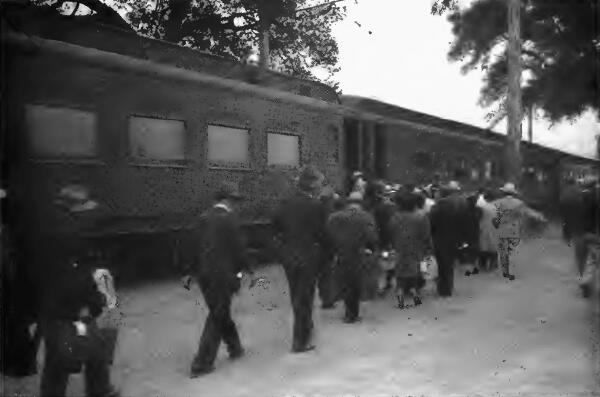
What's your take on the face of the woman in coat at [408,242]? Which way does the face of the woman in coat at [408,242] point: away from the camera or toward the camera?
away from the camera

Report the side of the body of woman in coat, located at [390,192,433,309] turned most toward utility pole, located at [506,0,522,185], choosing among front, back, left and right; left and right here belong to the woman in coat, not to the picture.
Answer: front

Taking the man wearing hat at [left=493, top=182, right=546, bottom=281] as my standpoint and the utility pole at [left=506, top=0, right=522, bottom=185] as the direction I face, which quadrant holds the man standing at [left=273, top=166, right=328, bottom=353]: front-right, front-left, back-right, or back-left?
back-left

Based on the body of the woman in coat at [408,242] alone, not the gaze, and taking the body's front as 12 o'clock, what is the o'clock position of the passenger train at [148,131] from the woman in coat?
The passenger train is roughly at 9 o'clock from the woman in coat.

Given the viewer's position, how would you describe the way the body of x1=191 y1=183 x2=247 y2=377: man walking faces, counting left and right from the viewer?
facing away from the viewer and to the right of the viewer

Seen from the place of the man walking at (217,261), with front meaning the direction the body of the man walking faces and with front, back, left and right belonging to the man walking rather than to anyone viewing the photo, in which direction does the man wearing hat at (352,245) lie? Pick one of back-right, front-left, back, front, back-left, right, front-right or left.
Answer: front

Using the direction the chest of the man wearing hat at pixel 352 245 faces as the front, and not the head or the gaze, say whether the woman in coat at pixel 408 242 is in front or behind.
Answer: in front

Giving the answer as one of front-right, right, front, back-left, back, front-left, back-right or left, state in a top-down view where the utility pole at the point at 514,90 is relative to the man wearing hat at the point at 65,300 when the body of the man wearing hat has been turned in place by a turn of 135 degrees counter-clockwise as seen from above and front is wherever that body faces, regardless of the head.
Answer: right

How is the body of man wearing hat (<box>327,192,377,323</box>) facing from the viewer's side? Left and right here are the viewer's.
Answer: facing away from the viewer

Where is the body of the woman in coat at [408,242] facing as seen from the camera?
away from the camera
